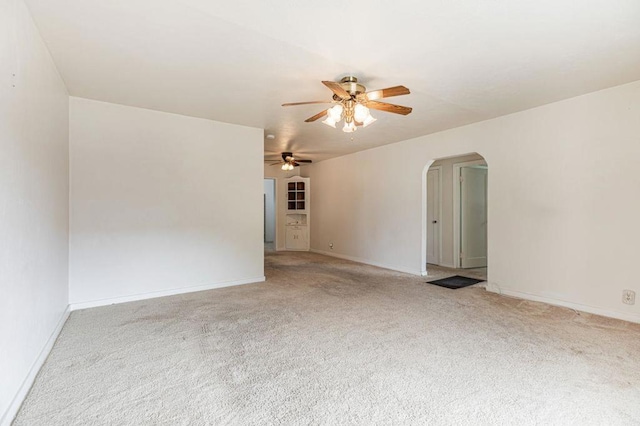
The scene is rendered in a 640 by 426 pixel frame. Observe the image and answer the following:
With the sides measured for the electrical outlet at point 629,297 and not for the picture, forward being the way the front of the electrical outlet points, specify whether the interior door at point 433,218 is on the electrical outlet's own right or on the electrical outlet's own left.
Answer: on the electrical outlet's own right

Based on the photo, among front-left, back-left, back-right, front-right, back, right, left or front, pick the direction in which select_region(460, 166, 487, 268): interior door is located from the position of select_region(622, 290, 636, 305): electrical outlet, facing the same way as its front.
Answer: back-right

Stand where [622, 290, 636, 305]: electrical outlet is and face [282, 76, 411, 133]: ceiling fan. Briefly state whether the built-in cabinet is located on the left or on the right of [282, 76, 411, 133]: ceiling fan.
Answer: right

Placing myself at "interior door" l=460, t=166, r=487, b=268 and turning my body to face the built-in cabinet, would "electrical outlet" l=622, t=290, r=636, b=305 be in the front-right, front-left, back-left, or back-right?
back-left

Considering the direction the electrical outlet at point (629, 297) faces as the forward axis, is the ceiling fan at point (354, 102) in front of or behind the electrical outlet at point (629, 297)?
in front

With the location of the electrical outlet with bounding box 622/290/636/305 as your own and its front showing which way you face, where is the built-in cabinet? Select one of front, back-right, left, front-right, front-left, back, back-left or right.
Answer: right

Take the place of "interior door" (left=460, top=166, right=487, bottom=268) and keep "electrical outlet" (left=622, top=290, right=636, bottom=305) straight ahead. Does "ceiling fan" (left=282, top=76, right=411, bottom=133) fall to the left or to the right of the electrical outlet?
right

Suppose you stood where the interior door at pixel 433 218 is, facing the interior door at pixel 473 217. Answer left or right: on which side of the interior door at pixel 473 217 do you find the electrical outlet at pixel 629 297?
right
